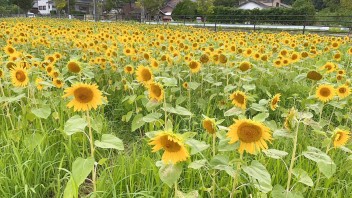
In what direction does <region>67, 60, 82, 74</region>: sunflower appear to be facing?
toward the camera

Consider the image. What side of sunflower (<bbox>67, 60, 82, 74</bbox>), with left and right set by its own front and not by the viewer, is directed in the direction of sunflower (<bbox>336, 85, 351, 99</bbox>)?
left

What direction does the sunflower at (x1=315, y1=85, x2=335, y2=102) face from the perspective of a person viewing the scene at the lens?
facing the viewer

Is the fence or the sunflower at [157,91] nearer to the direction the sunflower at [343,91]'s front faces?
the sunflower

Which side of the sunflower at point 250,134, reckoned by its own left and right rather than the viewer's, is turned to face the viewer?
front

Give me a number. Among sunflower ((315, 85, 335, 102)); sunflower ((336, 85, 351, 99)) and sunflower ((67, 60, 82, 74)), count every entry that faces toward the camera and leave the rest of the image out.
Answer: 3

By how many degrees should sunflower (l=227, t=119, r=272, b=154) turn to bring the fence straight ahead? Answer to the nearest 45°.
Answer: approximately 180°

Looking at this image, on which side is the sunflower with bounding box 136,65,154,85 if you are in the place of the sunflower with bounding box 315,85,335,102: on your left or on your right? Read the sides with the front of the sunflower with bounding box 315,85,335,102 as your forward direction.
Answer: on your right

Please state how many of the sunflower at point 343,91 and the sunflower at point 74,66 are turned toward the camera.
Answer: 2
